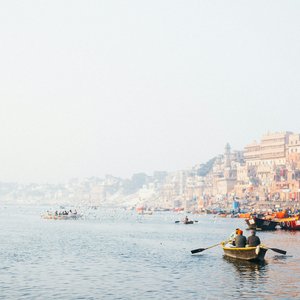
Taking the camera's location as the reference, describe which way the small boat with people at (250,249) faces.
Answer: facing away from the viewer and to the left of the viewer
